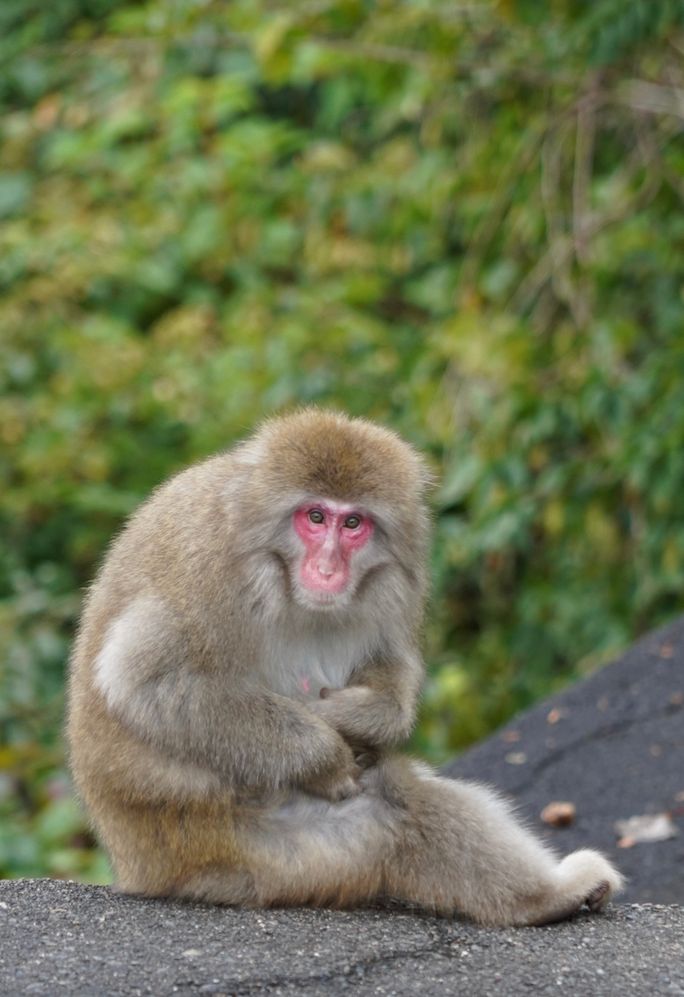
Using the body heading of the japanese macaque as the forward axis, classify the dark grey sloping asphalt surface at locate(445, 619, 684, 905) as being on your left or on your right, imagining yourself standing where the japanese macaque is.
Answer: on your left

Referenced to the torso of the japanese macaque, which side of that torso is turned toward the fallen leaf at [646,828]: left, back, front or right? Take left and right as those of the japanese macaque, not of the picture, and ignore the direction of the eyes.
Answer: left

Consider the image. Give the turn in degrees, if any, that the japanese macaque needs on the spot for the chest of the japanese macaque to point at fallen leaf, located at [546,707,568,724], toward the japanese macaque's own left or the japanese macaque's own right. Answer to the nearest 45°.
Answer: approximately 135° to the japanese macaque's own left

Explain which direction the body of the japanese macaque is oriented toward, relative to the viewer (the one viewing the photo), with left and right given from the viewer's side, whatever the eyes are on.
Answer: facing the viewer and to the right of the viewer

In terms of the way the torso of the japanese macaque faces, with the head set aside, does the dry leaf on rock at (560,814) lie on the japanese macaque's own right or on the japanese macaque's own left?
on the japanese macaque's own left

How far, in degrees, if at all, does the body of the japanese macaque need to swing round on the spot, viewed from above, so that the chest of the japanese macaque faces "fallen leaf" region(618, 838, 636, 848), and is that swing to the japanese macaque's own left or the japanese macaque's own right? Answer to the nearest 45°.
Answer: approximately 90° to the japanese macaque's own left

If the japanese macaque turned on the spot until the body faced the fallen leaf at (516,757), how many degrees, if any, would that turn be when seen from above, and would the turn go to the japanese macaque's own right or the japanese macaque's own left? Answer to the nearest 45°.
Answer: approximately 135° to the japanese macaque's own left
